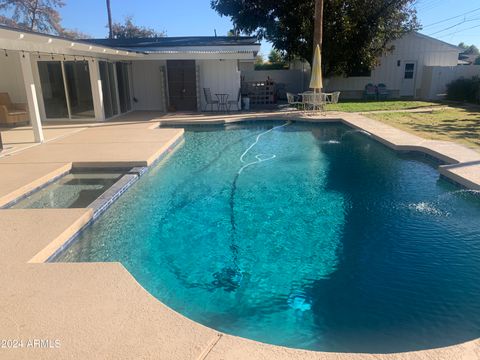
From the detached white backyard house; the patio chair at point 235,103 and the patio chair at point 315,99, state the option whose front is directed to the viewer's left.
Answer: the patio chair at point 235,103

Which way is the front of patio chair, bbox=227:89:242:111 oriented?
to the viewer's left

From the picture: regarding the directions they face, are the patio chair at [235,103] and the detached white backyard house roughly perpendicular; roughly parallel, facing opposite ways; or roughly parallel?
roughly perpendicular

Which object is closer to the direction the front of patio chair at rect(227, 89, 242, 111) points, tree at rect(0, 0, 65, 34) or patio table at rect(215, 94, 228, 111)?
the patio table

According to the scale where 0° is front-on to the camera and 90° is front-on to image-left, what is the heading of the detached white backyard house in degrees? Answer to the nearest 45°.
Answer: approximately 0°

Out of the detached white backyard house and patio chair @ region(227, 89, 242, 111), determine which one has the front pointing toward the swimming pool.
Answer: the detached white backyard house

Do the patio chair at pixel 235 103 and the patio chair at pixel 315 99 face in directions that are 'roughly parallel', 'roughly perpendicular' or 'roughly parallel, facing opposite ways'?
roughly perpendicular
